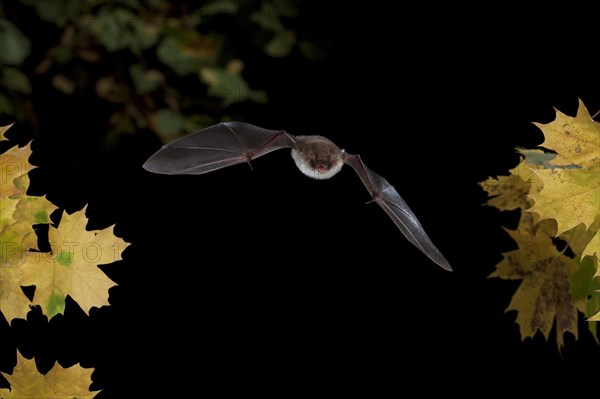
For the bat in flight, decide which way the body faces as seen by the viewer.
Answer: toward the camera
